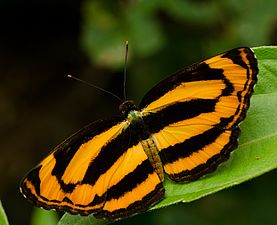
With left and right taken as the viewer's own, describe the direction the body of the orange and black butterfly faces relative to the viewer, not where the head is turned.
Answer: facing away from the viewer and to the left of the viewer
